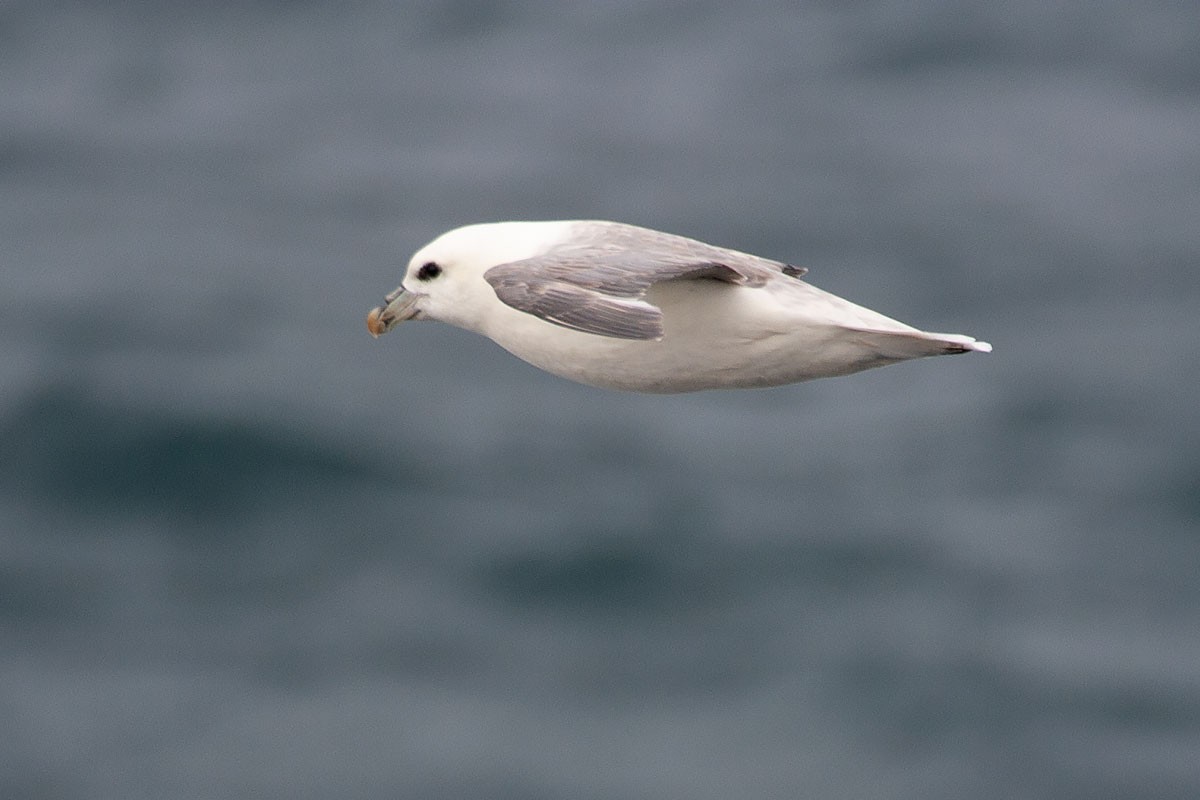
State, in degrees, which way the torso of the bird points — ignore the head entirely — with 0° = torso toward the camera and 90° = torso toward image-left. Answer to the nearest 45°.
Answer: approximately 90°
